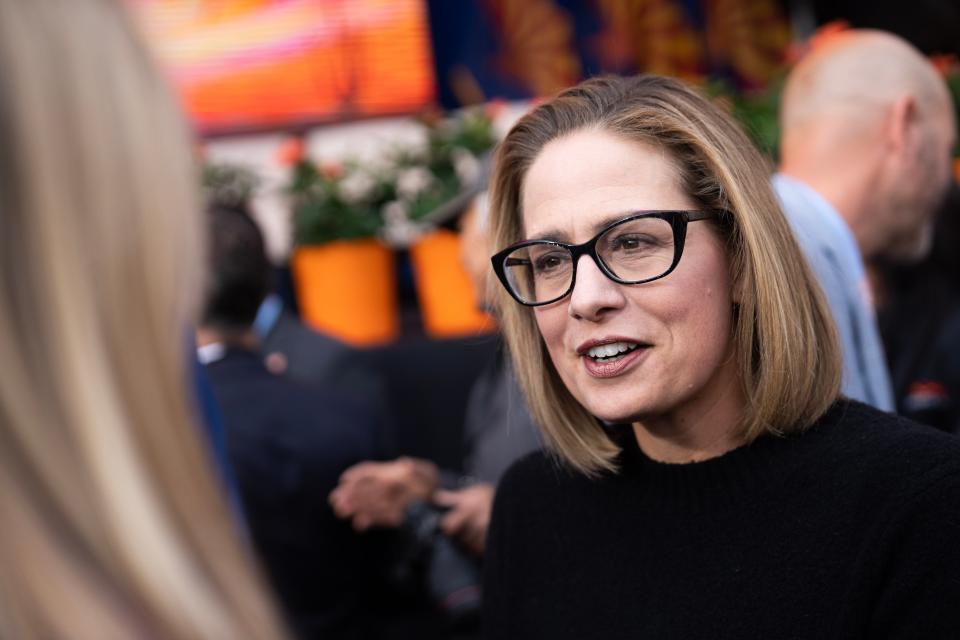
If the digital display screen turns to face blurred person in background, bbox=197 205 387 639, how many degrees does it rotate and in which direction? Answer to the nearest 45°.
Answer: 0° — it already faces them

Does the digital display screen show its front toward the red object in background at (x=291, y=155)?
yes

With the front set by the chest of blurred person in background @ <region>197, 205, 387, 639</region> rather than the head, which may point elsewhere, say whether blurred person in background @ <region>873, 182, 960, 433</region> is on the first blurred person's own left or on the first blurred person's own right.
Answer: on the first blurred person's own right

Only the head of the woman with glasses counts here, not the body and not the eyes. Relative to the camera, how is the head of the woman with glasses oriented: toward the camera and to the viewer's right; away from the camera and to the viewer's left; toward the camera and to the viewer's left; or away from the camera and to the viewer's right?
toward the camera and to the viewer's left

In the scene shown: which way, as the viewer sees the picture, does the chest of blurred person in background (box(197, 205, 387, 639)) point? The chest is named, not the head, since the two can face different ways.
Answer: away from the camera

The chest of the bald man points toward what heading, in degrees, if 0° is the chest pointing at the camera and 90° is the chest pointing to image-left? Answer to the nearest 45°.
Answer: approximately 225°

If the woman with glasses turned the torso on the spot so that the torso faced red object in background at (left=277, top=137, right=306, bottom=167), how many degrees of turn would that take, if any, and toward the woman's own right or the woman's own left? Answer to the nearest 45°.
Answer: approximately 90° to the woman's own right

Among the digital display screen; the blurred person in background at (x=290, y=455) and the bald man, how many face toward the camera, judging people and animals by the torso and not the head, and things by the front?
1

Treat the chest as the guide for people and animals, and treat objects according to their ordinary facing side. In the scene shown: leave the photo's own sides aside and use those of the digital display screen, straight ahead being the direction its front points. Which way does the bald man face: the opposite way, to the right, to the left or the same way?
to the left

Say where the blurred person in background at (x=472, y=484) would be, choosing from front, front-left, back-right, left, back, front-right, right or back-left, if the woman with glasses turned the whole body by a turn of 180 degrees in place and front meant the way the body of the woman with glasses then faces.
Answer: left

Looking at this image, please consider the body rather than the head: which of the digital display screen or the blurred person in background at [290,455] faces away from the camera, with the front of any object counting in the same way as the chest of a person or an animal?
the blurred person in background

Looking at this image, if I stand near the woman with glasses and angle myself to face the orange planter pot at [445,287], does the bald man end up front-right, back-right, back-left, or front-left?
front-right

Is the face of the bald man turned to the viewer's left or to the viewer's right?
to the viewer's right

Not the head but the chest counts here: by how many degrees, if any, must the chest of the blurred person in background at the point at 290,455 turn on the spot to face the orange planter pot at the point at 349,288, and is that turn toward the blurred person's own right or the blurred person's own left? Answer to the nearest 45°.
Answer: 0° — they already face it

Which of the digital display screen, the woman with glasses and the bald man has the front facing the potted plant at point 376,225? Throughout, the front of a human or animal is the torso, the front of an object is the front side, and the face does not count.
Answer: the digital display screen
